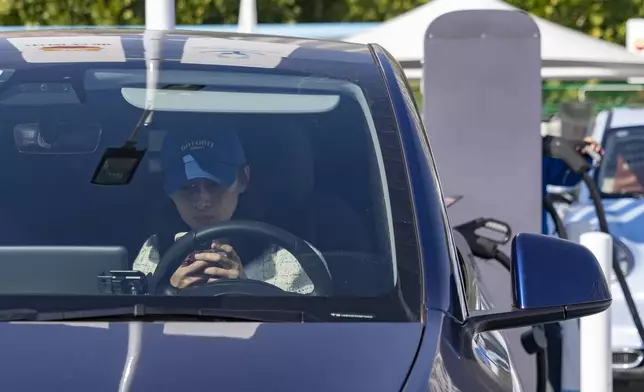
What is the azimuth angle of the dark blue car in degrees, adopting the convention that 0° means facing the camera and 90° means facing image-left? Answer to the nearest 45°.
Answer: approximately 0°

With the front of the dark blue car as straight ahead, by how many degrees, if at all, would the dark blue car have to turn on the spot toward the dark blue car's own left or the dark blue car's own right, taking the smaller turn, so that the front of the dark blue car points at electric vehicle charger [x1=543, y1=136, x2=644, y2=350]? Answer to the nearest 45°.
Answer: approximately 135° to the dark blue car's own left

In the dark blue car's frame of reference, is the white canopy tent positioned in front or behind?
behind
